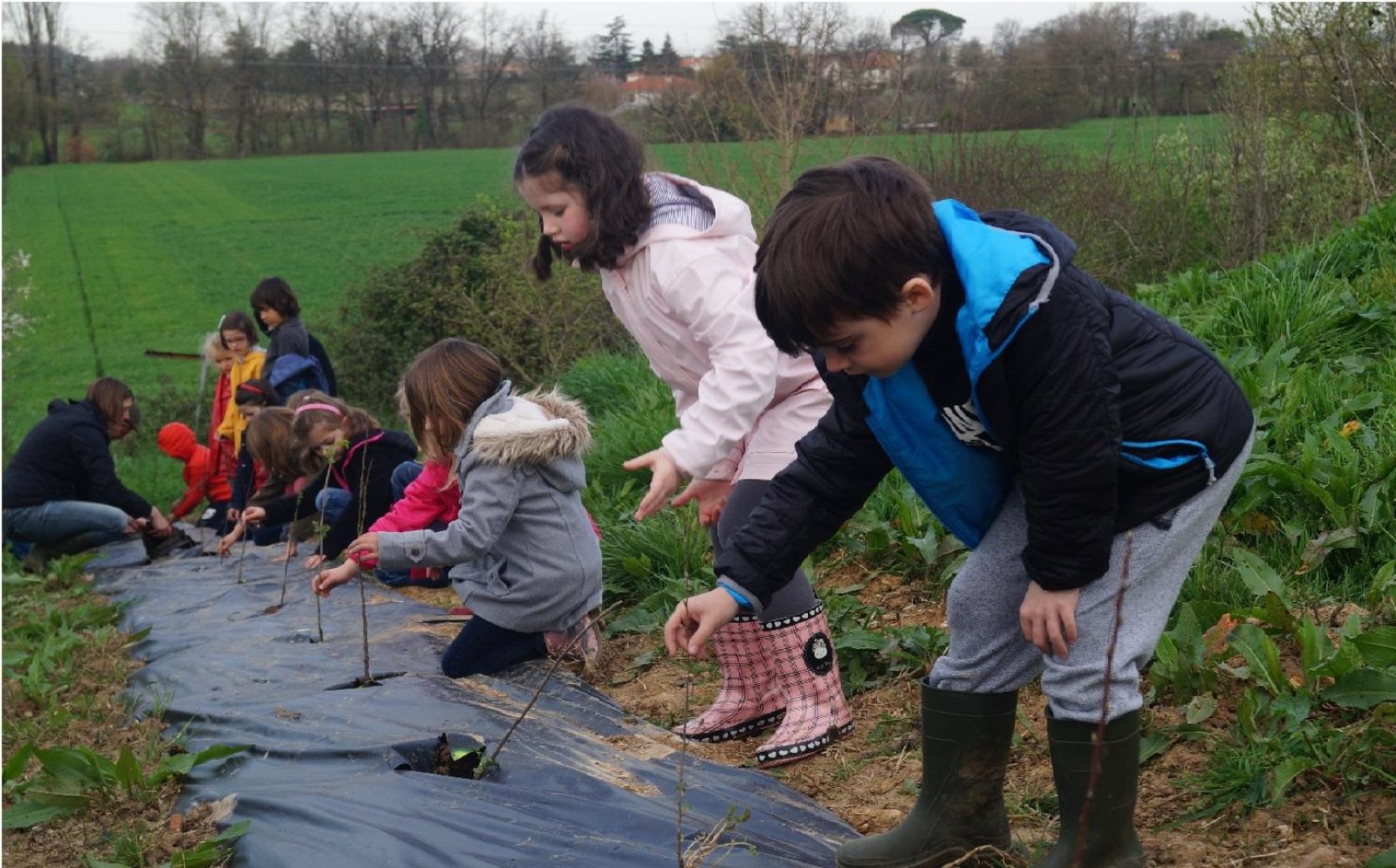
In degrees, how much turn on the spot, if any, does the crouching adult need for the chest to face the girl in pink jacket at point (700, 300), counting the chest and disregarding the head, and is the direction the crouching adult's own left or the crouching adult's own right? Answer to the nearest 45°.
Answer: approximately 90° to the crouching adult's own right

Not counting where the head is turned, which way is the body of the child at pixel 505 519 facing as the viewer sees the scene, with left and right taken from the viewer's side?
facing to the left of the viewer

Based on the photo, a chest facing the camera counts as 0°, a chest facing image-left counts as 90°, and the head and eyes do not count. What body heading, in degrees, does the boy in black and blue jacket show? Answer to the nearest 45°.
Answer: approximately 45°

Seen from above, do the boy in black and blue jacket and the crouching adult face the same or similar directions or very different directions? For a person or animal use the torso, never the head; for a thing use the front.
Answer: very different directions

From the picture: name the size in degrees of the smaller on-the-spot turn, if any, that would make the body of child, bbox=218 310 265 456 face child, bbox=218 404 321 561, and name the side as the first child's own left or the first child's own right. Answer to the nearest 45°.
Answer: approximately 45° to the first child's own left

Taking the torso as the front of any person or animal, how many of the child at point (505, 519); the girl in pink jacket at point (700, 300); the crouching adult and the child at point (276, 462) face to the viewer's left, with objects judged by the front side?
3

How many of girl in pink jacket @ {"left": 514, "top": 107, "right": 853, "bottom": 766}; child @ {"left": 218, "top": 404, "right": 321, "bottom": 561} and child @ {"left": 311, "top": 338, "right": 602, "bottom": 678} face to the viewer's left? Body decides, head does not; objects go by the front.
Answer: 3

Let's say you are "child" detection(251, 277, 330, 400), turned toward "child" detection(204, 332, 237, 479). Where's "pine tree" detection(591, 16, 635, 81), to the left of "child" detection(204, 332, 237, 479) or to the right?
right

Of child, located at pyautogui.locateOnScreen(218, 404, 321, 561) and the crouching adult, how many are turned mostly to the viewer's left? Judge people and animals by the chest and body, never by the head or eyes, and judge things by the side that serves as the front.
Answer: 1

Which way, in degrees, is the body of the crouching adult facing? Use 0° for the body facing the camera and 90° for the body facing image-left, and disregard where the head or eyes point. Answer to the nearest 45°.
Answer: approximately 270°

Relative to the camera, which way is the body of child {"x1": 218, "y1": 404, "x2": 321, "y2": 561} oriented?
to the viewer's left

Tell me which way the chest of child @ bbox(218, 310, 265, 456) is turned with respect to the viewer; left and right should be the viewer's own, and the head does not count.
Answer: facing the viewer and to the left of the viewer

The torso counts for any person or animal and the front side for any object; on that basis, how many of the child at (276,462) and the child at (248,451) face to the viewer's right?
0

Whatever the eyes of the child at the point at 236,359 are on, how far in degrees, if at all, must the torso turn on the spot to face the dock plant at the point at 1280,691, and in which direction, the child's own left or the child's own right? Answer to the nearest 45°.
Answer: approximately 45° to the child's own left

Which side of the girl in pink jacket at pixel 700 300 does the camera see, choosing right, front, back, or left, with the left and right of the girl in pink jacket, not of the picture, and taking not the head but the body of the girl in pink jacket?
left

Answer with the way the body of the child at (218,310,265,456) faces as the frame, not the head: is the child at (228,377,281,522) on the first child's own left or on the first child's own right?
on the first child's own left
